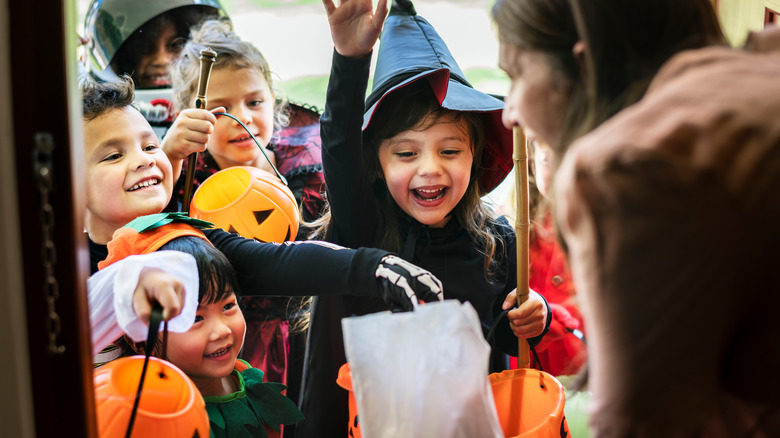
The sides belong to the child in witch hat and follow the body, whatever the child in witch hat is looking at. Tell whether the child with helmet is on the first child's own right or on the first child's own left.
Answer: on the first child's own right

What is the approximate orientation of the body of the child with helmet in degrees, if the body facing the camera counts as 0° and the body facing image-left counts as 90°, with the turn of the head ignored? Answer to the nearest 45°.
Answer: approximately 315°

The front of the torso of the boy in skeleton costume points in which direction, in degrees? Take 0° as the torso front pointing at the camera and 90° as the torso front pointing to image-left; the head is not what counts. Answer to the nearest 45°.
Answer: approximately 315°

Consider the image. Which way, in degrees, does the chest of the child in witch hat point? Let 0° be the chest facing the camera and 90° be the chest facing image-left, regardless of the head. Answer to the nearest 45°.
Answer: approximately 0°

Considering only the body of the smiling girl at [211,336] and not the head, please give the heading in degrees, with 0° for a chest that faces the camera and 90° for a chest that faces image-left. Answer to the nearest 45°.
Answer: approximately 315°

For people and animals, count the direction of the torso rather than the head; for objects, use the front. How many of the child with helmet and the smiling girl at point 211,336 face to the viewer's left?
0

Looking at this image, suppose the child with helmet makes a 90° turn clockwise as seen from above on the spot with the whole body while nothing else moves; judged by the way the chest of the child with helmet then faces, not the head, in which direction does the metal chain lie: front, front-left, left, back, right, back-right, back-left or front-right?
front-left

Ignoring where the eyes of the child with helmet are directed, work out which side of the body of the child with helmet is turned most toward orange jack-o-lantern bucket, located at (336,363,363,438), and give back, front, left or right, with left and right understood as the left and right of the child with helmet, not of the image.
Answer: front

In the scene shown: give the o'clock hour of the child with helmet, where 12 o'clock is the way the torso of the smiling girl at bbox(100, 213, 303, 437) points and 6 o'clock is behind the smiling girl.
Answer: The child with helmet is roughly at 7 o'clock from the smiling girl.
